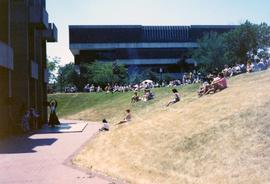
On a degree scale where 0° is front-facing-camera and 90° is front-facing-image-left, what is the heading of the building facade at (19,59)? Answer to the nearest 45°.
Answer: approximately 270°
